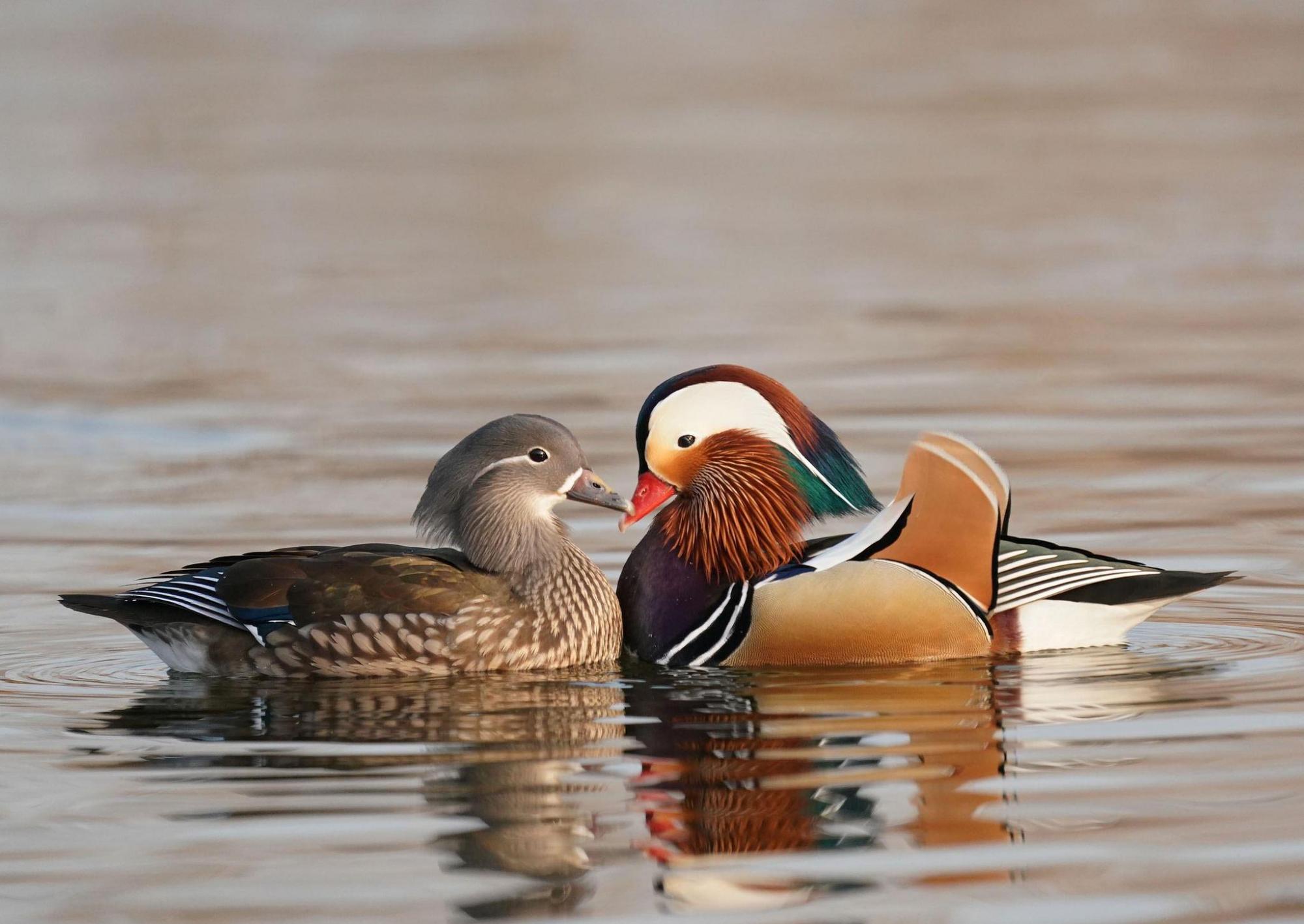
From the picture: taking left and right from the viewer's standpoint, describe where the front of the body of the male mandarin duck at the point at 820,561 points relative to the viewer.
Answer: facing to the left of the viewer

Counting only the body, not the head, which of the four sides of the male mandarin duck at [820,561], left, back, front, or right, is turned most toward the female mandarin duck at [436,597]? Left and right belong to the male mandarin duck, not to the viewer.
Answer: front

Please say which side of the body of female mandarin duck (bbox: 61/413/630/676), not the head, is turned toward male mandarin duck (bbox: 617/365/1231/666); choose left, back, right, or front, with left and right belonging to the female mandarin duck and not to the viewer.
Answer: front

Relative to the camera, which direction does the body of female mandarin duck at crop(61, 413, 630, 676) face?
to the viewer's right

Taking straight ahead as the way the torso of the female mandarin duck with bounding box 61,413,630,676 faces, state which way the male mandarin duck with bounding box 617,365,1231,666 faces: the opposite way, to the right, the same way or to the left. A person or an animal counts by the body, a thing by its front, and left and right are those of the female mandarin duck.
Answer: the opposite way

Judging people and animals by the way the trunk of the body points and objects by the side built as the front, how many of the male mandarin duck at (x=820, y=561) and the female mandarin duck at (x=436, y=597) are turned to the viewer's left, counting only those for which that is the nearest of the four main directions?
1
